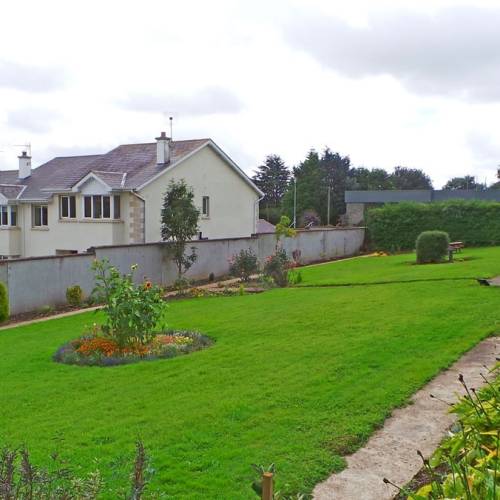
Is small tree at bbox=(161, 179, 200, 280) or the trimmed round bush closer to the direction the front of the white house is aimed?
the small tree

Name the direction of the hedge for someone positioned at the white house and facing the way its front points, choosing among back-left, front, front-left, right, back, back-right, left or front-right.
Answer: back-left

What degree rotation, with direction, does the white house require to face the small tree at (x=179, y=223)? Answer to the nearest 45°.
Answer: approximately 45° to its left

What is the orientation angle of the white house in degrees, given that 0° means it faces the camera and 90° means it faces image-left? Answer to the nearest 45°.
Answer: approximately 45°

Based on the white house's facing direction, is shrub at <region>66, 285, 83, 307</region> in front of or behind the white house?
in front

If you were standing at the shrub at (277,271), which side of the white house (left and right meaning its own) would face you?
left

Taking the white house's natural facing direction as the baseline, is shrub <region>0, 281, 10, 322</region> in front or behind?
in front

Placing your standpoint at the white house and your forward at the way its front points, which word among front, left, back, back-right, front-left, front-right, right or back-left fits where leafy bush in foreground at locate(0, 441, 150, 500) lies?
front-left

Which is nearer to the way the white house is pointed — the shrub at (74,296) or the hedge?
the shrub

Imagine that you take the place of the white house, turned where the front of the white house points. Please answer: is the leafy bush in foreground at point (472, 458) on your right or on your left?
on your left

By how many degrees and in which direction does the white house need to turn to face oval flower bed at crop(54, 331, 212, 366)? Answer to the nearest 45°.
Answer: approximately 45° to its left

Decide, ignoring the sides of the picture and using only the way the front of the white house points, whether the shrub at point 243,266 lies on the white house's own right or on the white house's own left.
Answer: on the white house's own left
